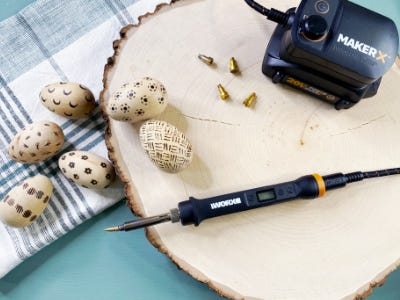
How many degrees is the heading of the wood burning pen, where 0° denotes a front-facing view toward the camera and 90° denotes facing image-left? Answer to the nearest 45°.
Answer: approximately 90°
